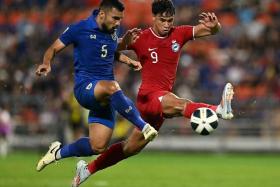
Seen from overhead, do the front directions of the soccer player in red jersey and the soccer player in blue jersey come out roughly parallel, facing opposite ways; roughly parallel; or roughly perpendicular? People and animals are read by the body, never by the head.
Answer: roughly parallel

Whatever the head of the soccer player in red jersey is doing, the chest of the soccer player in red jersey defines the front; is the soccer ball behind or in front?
in front

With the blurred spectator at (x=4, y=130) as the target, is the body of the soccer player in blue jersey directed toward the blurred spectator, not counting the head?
no

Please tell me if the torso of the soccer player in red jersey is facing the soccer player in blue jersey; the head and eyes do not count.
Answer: no

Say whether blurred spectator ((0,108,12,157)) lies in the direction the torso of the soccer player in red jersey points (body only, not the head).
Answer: no

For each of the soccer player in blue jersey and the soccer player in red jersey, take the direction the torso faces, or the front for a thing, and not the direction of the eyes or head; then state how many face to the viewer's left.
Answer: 0

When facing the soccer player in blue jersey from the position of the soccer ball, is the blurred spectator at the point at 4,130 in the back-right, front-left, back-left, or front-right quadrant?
front-right

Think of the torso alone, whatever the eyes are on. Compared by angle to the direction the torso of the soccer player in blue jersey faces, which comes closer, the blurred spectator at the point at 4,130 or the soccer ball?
the soccer ball

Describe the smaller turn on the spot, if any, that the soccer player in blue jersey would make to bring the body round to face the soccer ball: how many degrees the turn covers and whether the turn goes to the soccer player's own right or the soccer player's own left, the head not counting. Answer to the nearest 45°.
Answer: approximately 45° to the soccer player's own left

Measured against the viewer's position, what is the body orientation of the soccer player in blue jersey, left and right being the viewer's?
facing the viewer and to the right of the viewer

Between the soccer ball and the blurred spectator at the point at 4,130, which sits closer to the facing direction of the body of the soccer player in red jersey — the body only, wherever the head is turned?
the soccer ball

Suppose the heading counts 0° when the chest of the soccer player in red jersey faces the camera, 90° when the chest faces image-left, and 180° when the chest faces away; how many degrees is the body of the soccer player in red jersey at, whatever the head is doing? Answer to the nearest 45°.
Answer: approximately 315°
